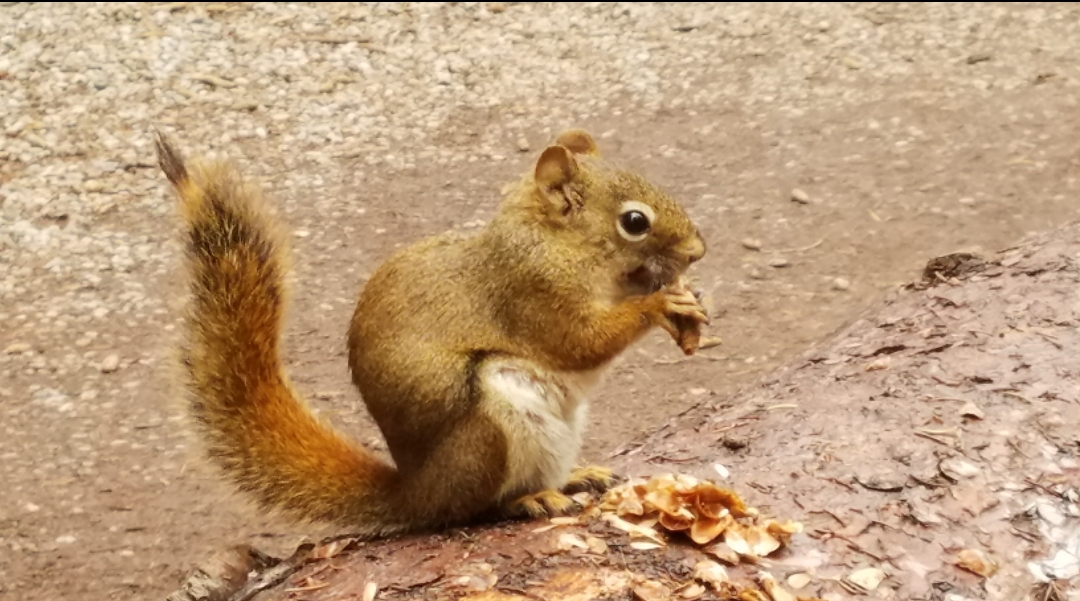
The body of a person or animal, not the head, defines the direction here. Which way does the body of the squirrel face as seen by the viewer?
to the viewer's right
